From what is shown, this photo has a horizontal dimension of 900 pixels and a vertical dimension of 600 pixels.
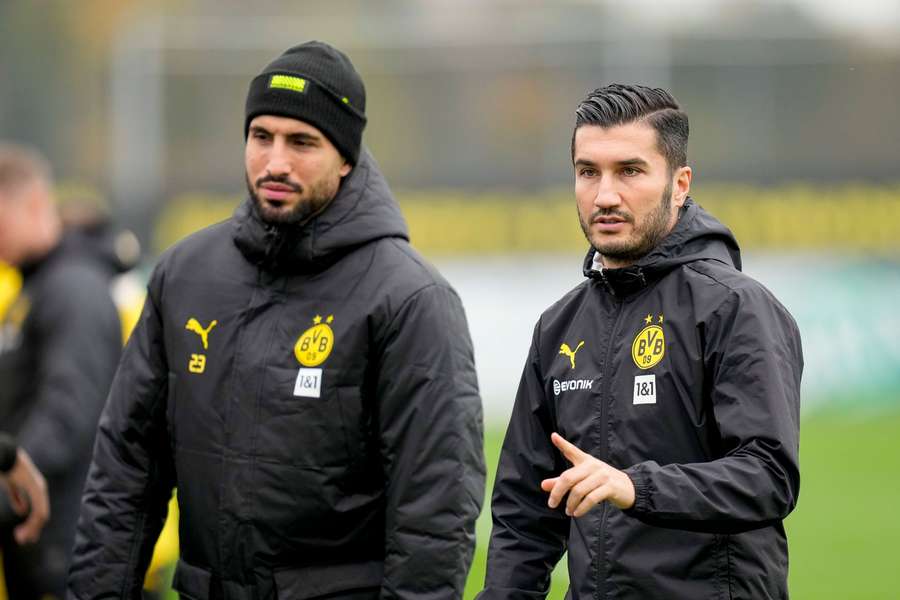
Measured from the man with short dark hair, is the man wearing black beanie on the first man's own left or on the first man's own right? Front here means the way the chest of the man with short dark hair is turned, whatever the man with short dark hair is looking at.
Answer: on the first man's own right

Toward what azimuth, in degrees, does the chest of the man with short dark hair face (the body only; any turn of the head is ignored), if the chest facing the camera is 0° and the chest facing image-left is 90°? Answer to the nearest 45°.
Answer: approximately 45°

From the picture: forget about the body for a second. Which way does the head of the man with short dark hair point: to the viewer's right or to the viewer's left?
to the viewer's left

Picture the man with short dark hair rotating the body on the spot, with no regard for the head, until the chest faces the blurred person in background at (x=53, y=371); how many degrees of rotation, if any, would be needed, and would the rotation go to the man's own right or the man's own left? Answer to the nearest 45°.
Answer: approximately 90° to the man's own right
